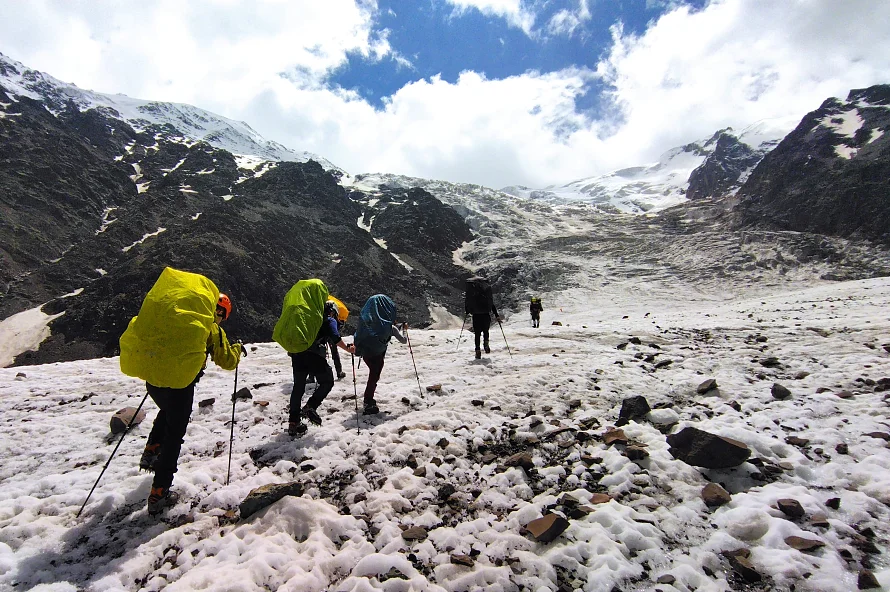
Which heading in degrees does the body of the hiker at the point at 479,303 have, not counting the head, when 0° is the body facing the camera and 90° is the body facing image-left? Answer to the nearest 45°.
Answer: approximately 180°

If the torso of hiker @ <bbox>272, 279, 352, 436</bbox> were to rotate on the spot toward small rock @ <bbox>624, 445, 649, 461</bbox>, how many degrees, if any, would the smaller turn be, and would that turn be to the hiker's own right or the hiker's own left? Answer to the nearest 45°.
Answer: approximately 90° to the hiker's own right

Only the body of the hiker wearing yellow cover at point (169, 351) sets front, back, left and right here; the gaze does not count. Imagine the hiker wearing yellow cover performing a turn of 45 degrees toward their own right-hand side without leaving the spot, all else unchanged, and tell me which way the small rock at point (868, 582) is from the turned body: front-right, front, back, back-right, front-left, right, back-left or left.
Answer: front-right

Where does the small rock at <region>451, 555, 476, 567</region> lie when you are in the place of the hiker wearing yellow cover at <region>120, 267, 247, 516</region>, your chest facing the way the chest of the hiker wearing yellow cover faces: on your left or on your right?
on your right

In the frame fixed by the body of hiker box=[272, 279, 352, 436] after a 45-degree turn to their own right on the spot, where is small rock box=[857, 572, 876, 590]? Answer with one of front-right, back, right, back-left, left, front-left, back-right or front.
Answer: front-right

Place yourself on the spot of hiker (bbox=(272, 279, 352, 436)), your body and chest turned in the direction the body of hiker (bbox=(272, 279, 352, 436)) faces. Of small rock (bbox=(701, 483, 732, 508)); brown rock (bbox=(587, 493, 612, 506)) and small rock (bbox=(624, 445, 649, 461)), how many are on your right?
3

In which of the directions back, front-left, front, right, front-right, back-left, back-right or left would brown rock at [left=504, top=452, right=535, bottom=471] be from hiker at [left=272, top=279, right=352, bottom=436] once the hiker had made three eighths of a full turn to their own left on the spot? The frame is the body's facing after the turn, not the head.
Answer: back-left

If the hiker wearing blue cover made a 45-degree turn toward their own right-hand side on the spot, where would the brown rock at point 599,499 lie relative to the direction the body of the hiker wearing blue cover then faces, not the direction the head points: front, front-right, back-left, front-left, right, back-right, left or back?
front-right

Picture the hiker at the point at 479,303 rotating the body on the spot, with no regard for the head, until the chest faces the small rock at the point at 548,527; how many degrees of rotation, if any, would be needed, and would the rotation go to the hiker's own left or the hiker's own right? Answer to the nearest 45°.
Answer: approximately 180°

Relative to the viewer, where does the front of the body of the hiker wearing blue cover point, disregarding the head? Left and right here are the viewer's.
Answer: facing away from the viewer and to the right of the viewer

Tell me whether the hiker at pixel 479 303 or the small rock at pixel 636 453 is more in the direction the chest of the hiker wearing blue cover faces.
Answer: the hiker

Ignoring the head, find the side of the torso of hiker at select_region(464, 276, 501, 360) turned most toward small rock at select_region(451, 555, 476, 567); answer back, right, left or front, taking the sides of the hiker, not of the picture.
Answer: back

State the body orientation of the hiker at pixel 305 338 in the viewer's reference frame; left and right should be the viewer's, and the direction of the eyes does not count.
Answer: facing away from the viewer and to the right of the viewer

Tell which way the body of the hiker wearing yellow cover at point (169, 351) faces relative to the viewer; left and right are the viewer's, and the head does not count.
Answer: facing away from the viewer and to the right of the viewer
